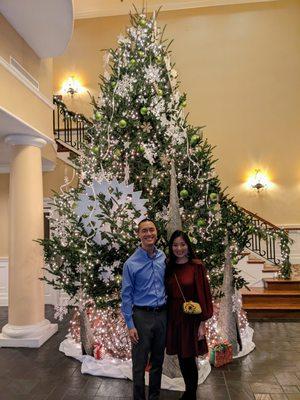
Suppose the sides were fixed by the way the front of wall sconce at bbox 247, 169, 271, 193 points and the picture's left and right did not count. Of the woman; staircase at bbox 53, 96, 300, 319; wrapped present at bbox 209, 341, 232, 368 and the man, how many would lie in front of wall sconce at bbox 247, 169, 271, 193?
4

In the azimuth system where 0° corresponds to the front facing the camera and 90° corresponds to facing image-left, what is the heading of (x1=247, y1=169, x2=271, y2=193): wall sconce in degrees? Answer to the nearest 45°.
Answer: approximately 0°

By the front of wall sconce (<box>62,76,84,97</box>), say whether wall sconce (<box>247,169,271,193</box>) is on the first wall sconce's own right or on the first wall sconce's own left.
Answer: on the first wall sconce's own left

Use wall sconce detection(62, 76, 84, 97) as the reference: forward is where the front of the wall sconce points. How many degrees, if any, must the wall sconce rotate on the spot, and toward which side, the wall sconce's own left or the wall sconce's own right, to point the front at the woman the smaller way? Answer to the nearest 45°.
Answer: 0° — it already faces them

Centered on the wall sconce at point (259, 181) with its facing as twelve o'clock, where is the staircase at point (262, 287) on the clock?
The staircase is roughly at 12 o'clock from the wall sconce.

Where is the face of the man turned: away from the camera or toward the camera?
toward the camera

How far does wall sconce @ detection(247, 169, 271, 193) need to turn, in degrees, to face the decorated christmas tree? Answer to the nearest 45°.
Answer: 0° — it already faces it

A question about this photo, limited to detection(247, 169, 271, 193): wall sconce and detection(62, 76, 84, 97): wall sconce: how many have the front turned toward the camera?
2

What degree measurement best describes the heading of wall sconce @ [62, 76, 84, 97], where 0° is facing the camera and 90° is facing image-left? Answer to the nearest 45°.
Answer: approximately 0°

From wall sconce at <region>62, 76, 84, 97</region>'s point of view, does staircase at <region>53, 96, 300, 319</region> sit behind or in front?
in front

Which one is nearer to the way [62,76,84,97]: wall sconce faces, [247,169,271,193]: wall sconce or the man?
the man

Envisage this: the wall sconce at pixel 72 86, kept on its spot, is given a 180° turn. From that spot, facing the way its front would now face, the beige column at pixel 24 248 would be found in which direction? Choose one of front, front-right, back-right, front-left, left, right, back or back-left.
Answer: back

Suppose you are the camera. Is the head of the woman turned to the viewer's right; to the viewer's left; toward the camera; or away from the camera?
toward the camera

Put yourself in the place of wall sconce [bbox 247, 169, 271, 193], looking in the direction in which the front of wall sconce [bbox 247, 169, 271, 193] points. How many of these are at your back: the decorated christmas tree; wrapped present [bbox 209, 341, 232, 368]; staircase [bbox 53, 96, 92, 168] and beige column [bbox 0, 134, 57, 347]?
0

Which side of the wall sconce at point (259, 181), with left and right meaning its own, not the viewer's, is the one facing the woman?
front

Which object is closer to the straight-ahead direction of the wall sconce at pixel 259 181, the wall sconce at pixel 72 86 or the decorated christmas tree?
the decorated christmas tree

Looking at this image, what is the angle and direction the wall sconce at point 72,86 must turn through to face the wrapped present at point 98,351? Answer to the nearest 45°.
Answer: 0° — it already faces it
